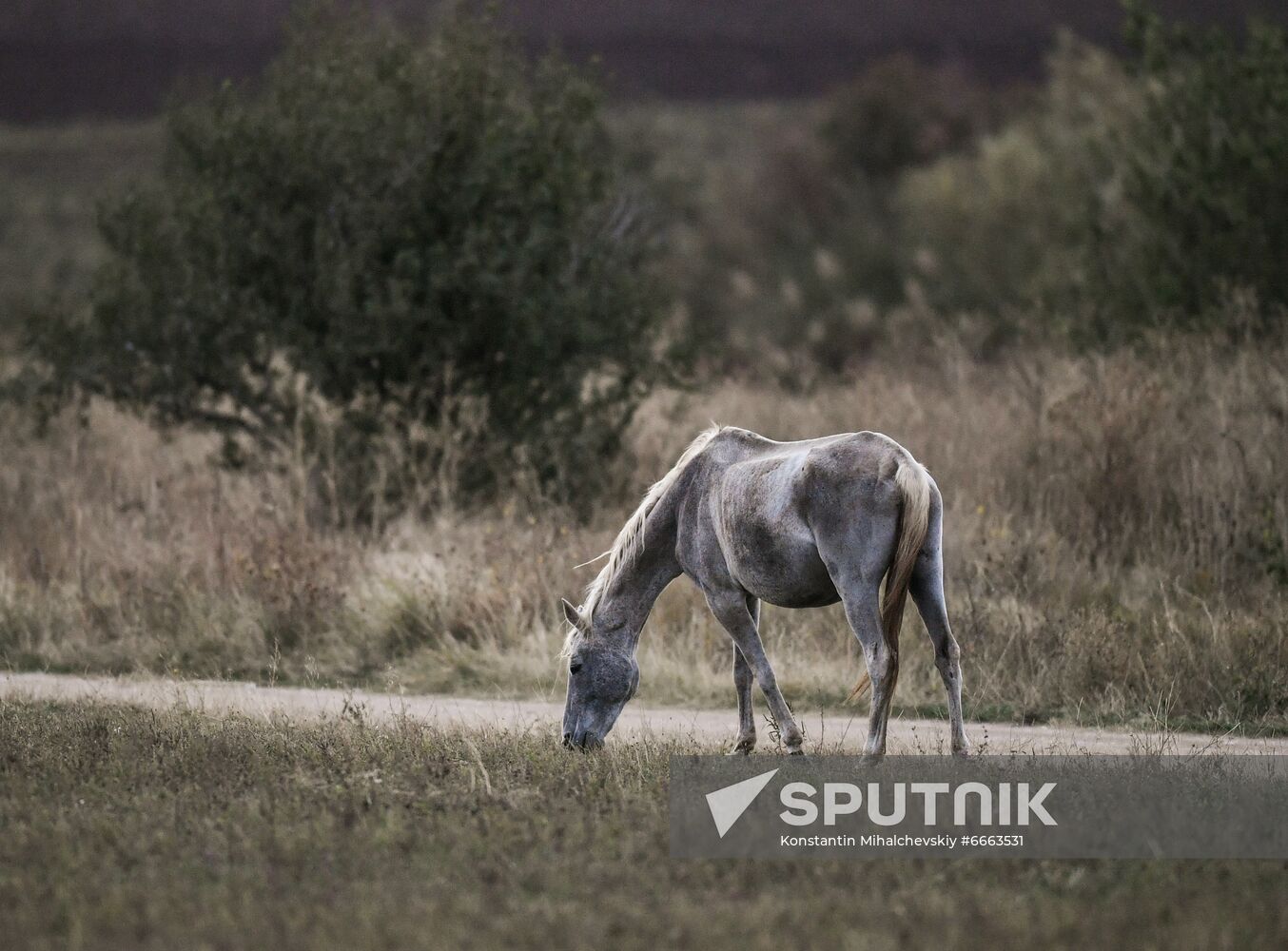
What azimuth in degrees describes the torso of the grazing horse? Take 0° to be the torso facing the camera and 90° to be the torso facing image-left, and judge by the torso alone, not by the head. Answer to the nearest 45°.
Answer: approximately 135°

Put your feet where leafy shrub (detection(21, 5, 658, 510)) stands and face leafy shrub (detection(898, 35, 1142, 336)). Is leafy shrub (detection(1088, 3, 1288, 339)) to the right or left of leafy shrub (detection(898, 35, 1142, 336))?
right

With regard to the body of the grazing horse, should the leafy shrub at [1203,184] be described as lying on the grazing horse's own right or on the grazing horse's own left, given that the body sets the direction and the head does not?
on the grazing horse's own right

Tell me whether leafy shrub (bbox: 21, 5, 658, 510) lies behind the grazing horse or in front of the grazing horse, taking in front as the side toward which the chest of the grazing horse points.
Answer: in front

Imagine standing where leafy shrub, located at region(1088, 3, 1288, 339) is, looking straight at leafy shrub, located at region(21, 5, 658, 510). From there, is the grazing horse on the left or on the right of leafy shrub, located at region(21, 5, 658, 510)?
left

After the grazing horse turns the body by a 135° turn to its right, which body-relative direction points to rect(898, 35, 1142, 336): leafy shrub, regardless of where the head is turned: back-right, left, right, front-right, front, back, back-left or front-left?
left
